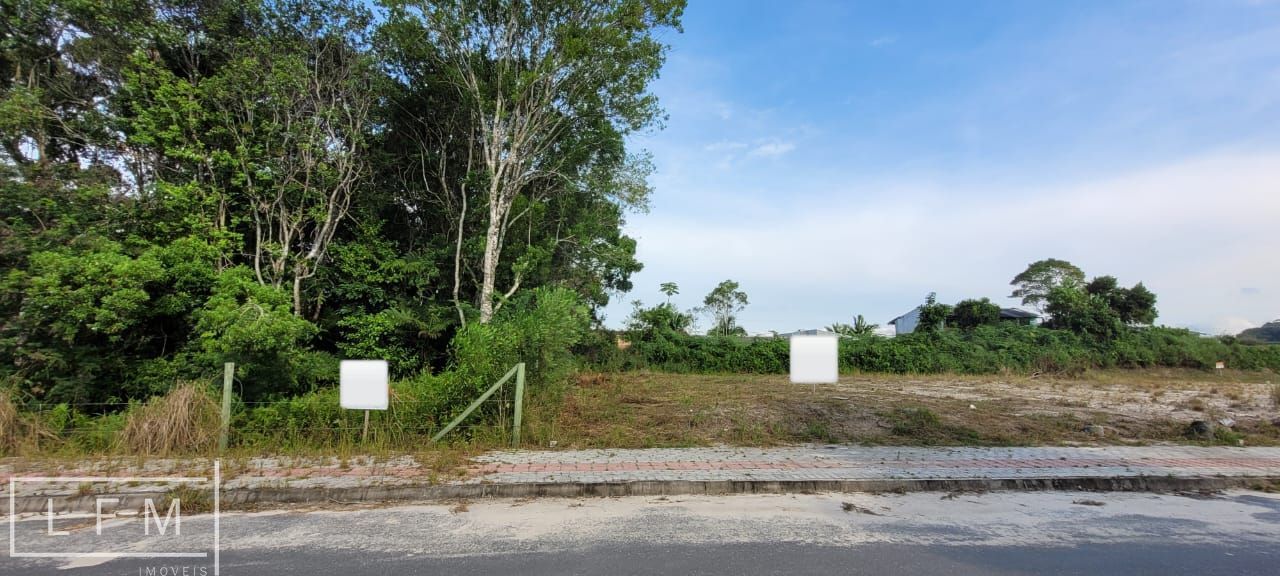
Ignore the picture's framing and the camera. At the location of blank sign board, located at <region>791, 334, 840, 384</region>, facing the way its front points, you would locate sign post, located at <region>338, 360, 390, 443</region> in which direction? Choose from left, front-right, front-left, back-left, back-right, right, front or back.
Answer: front-right

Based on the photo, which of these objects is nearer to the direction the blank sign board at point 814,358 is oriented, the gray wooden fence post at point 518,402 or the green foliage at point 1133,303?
the gray wooden fence post

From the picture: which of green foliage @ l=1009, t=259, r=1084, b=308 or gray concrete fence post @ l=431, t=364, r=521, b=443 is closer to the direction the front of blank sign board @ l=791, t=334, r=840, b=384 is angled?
the gray concrete fence post

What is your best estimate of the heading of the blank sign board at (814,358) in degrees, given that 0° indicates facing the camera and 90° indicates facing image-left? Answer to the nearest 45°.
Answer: approximately 0°

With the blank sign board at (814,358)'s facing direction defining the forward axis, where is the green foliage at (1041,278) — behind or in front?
behind

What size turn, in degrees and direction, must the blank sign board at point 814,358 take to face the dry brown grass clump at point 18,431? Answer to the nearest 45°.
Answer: approximately 45° to its right

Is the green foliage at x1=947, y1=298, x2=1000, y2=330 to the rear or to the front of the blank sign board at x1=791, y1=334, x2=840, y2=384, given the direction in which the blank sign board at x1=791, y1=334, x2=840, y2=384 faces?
to the rear
